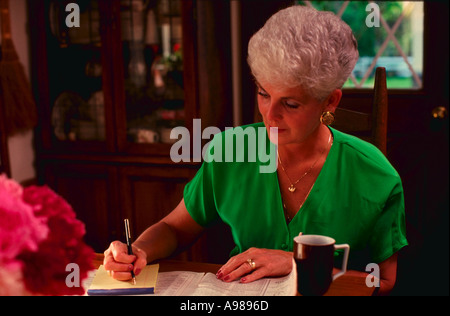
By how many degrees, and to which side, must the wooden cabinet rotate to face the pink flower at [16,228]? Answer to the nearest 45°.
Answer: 0° — it already faces it

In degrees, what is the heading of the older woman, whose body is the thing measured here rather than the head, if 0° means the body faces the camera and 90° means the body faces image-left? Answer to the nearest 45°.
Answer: approximately 45°

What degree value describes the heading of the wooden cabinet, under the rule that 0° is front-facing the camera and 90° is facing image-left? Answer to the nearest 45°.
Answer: approximately 0°

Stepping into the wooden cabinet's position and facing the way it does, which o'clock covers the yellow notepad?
The yellow notepad is roughly at 12 o'clock from the wooden cabinet.

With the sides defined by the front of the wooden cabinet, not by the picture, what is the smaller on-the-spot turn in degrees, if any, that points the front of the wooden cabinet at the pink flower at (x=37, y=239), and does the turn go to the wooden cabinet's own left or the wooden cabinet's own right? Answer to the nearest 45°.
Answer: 0° — it already faces it

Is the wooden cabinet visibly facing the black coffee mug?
yes

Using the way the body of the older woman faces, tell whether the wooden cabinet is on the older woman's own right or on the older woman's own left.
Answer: on the older woman's own right
